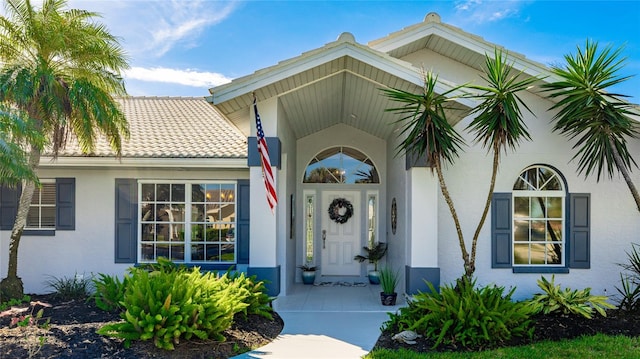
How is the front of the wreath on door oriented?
toward the camera

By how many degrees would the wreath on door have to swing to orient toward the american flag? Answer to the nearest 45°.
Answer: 0° — it already faces it

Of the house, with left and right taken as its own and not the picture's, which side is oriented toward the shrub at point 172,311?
front

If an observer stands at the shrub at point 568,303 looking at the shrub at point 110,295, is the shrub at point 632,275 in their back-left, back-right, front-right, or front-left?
back-right
